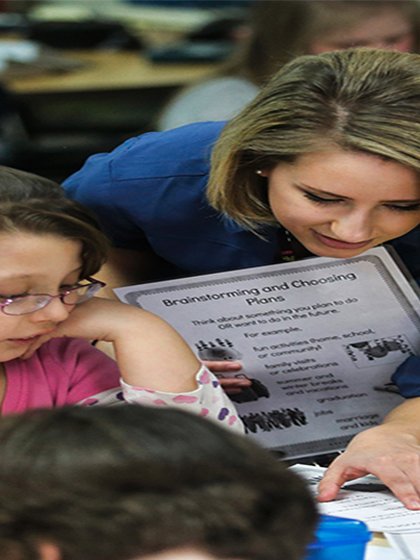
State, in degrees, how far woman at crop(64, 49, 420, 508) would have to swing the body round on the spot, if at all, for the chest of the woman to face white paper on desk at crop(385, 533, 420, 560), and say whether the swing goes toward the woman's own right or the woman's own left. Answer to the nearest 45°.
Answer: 0° — they already face it

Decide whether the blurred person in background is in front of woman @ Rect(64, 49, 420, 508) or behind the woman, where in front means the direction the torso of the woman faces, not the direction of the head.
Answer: behind

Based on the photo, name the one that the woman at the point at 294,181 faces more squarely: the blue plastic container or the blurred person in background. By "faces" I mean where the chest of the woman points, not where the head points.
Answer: the blue plastic container
